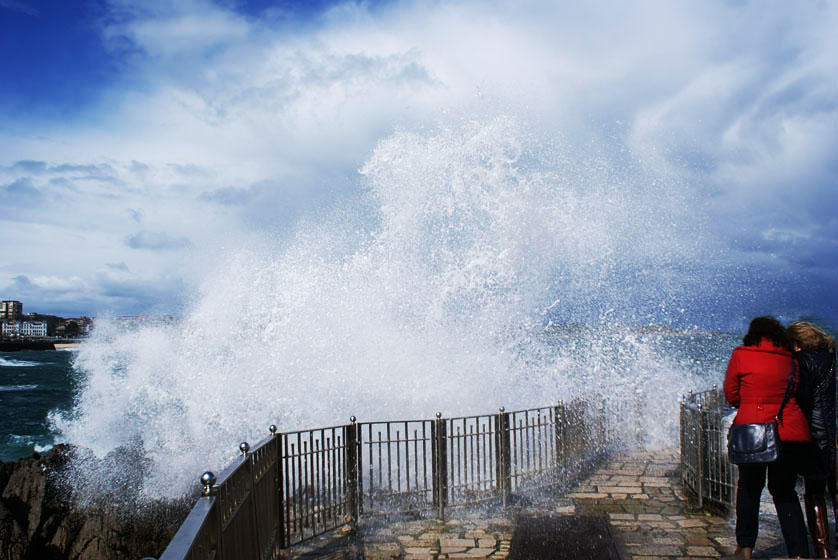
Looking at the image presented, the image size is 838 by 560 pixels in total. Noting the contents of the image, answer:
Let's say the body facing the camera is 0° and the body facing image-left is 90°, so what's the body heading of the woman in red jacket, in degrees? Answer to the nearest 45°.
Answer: approximately 180°

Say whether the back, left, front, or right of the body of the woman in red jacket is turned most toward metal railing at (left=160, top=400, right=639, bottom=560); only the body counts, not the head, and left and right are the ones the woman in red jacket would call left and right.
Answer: left

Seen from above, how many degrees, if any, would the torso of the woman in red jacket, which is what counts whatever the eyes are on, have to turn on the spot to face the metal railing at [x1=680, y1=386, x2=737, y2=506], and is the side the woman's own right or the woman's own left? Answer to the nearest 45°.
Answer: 0° — they already face it
